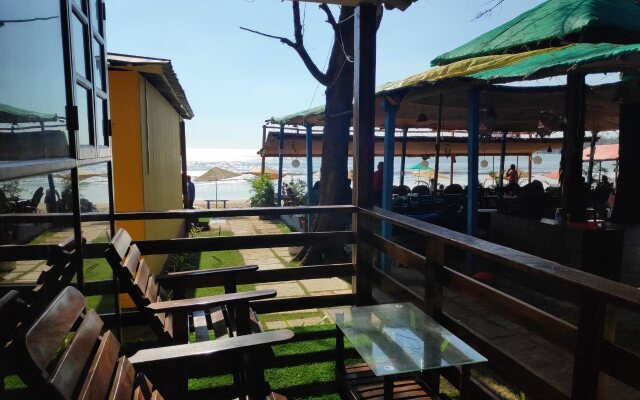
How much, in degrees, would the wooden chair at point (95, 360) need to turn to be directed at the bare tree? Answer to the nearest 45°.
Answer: approximately 45° to its left

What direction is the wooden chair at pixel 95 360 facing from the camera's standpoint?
to the viewer's right

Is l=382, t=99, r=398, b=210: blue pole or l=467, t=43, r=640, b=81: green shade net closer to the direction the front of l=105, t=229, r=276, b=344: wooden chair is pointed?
the green shade net

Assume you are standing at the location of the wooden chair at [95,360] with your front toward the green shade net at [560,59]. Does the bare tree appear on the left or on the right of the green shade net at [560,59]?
left

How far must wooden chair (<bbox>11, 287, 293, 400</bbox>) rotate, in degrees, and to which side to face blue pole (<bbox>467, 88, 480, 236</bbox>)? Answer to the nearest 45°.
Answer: approximately 45° to its left

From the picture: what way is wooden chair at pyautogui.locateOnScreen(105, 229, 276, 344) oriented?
to the viewer's right

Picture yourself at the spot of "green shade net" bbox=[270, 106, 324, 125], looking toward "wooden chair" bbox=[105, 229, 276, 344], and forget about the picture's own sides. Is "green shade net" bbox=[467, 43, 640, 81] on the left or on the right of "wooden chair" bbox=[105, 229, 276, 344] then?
left
